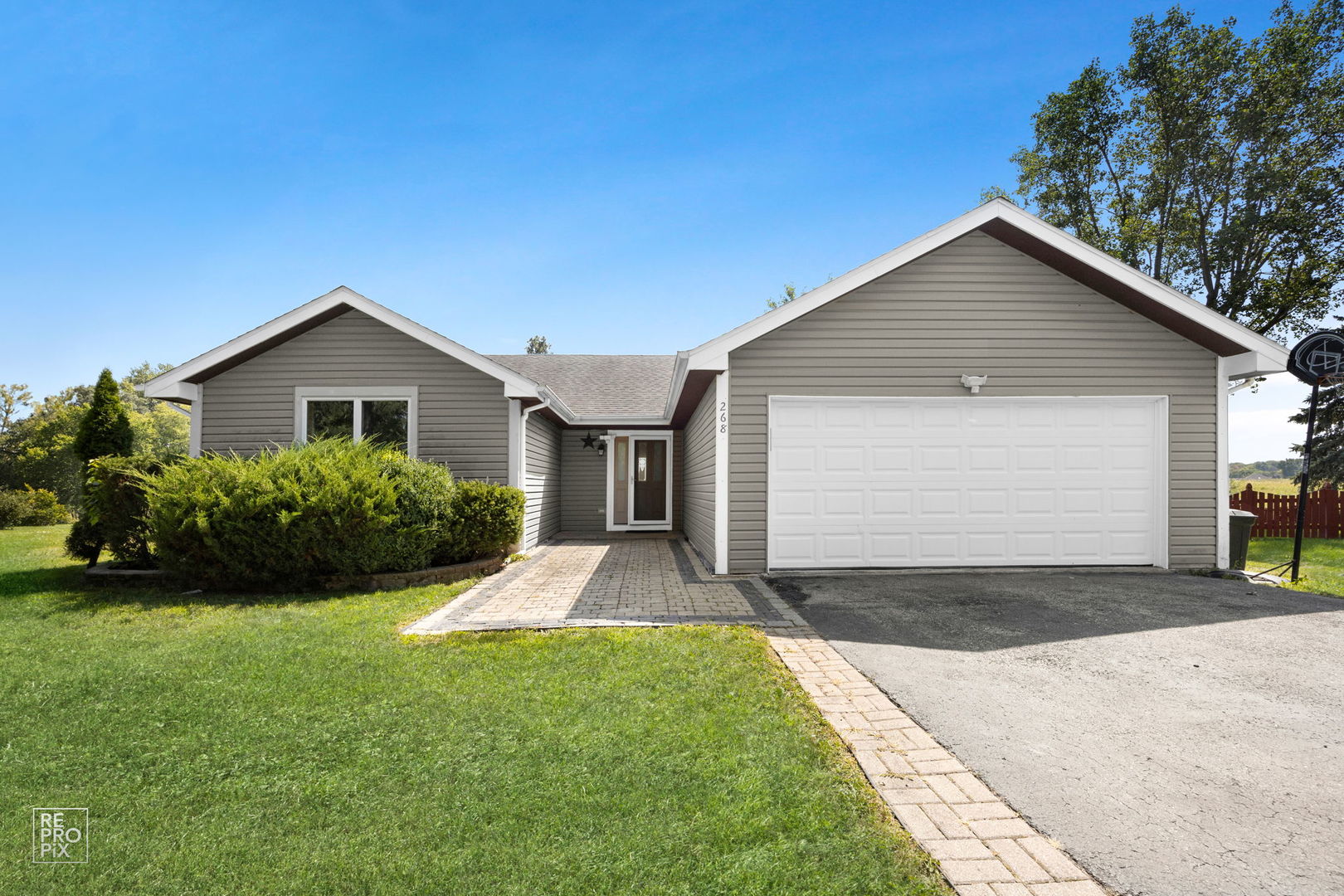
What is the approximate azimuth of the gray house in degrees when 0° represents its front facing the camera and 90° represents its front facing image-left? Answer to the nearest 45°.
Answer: approximately 0°

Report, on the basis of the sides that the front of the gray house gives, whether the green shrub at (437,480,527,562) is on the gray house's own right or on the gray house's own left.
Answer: on the gray house's own right

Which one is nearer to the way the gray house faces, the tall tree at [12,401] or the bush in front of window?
the bush in front of window

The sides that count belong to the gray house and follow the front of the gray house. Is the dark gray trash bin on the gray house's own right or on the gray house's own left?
on the gray house's own left

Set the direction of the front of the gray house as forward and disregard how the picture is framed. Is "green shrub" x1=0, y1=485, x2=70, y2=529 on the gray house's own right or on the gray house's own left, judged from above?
on the gray house's own right

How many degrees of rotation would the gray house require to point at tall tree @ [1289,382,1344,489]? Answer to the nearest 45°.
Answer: approximately 135° to its left

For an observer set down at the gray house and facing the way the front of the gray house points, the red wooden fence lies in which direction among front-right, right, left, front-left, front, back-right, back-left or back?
back-left

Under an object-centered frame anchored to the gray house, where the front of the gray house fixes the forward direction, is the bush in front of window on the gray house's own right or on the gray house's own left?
on the gray house's own right

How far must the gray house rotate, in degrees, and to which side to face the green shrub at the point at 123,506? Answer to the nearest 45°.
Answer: approximately 90° to its right

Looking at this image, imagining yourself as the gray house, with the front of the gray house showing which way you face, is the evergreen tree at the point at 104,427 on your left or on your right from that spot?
on your right

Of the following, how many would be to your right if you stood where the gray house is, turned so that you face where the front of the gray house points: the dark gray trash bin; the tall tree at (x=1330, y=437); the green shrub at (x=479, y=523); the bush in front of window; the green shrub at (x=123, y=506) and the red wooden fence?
3
